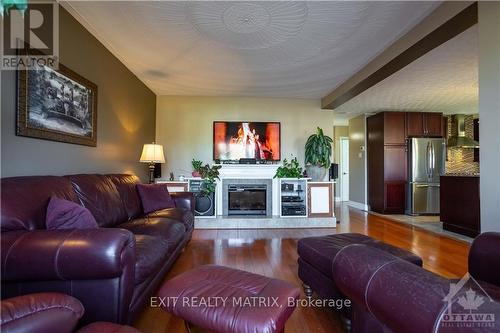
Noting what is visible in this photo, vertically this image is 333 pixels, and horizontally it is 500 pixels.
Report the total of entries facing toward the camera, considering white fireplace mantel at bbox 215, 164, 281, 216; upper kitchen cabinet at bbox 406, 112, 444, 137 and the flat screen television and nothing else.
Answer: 3

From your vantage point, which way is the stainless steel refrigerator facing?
toward the camera

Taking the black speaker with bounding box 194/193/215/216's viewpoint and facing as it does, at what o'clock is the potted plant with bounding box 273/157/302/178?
The potted plant is roughly at 9 o'clock from the black speaker.

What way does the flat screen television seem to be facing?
toward the camera

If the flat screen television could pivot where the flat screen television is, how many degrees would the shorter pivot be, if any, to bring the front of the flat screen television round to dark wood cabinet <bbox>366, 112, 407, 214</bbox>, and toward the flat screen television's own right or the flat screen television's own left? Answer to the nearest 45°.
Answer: approximately 90° to the flat screen television's own left

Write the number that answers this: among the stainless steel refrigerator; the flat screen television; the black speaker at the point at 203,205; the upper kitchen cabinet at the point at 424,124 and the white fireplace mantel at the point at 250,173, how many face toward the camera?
5

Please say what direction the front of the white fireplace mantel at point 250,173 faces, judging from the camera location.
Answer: facing the viewer

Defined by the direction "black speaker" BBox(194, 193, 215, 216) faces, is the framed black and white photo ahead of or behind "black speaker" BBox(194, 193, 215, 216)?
ahead

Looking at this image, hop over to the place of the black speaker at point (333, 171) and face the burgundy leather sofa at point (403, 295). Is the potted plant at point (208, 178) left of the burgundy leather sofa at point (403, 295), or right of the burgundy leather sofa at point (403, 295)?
right

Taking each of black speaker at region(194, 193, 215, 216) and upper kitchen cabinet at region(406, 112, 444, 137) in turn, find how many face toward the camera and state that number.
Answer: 2

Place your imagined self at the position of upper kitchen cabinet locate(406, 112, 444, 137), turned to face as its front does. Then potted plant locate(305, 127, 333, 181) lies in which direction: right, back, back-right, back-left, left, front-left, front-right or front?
front-right

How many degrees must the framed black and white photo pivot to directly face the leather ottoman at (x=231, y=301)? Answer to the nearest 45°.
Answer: approximately 45° to its right

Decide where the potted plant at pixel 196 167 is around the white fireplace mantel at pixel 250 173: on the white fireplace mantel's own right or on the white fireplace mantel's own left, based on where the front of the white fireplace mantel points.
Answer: on the white fireplace mantel's own right

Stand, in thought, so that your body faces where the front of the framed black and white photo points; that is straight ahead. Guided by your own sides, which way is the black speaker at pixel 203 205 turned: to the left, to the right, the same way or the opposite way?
to the right

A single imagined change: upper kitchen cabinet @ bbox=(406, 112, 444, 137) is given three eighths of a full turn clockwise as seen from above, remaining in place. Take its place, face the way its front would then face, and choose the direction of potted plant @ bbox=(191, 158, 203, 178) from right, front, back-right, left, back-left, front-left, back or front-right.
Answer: left

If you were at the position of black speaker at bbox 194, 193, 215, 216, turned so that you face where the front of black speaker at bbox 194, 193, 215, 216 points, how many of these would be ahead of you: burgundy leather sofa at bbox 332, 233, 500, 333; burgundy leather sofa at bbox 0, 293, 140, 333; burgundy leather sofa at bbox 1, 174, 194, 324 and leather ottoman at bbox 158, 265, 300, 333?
4
